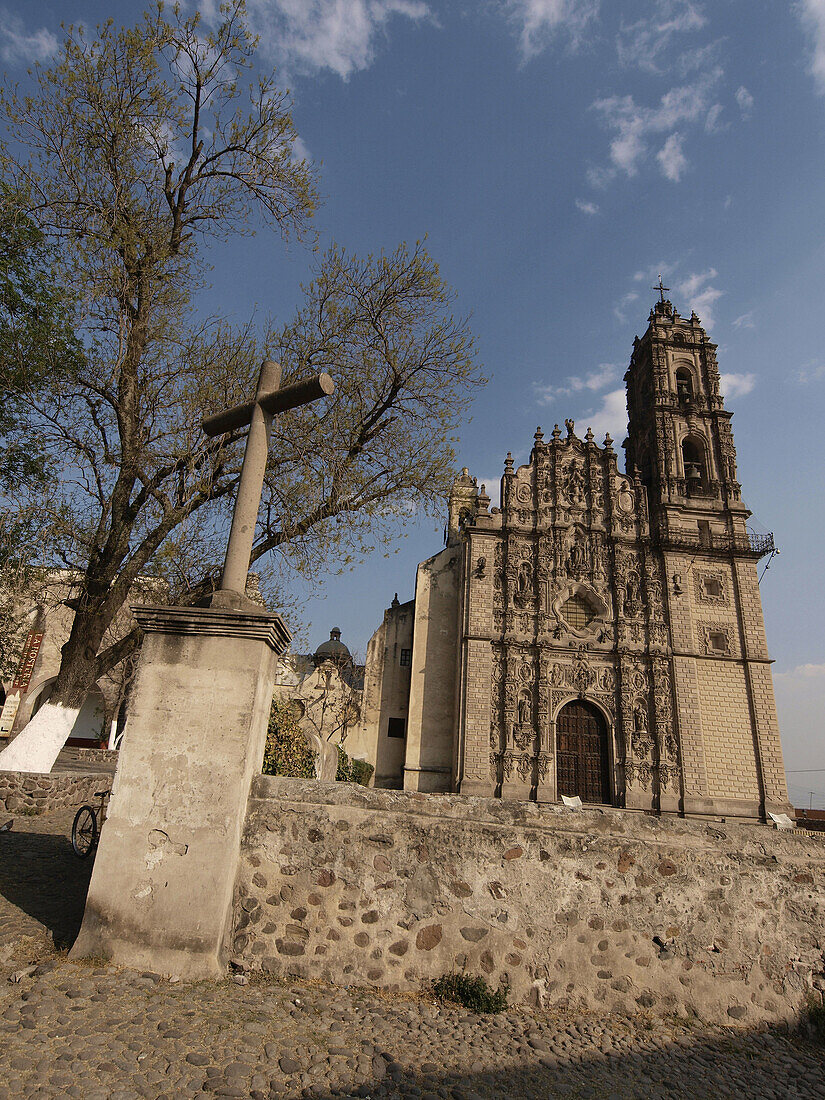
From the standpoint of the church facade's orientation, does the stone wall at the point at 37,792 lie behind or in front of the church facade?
in front

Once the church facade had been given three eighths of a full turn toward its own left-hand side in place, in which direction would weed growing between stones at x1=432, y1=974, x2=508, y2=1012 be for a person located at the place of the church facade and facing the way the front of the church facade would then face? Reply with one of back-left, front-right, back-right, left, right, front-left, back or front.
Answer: back-right

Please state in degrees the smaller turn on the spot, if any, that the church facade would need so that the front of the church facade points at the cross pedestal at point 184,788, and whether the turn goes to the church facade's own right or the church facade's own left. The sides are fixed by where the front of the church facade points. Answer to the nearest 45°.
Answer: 0° — it already faces it

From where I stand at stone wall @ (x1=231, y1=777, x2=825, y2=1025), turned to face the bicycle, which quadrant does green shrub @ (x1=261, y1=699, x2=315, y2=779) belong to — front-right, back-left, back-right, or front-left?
front-right

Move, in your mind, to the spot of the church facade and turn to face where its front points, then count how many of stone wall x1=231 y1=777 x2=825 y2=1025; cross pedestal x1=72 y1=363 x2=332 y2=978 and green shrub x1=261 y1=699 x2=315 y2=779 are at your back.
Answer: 0

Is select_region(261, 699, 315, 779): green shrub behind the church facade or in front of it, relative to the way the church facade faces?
in front

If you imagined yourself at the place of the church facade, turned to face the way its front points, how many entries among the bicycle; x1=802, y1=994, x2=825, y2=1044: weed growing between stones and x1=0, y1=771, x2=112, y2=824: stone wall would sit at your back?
0

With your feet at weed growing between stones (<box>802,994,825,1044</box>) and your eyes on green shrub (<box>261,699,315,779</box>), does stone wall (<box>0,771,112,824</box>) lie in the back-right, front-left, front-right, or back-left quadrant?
front-left

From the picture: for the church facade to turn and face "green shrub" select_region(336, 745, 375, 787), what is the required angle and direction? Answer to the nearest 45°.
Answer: approximately 90° to its right

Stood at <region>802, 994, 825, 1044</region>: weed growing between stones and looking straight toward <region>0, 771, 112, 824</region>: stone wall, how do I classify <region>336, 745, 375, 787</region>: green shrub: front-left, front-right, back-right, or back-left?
front-right

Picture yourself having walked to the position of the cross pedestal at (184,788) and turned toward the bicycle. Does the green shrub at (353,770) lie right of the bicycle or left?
right

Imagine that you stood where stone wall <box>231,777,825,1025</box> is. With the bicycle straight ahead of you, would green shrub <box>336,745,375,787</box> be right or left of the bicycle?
right

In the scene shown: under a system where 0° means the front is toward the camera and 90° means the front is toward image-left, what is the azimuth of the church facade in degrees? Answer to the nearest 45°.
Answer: approximately 0°

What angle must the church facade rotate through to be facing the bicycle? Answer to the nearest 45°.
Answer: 0° — it already faces it

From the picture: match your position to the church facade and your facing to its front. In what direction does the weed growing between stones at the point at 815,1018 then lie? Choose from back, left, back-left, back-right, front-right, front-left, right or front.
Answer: front

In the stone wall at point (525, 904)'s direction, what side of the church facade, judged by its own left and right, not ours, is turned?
front
